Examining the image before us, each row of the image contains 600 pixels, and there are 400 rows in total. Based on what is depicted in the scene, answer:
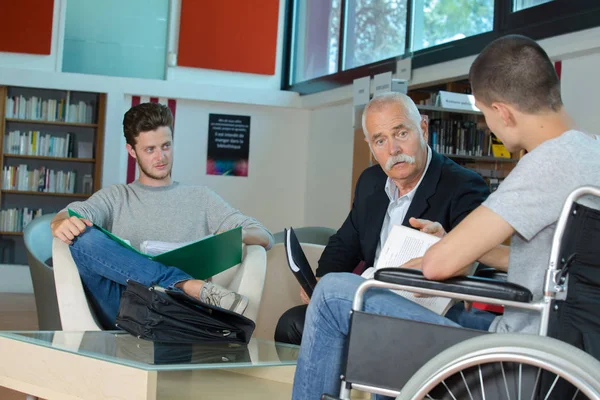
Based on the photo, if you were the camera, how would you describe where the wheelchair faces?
facing away from the viewer and to the left of the viewer

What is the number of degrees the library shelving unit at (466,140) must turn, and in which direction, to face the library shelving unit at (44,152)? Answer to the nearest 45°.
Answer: approximately 45° to its right

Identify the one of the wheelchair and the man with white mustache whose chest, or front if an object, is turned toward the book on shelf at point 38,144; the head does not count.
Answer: the wheelchair

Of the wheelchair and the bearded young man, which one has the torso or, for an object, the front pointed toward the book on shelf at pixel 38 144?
the wheelchair

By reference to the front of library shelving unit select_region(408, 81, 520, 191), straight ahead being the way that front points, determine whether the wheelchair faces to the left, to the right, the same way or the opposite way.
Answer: to the right

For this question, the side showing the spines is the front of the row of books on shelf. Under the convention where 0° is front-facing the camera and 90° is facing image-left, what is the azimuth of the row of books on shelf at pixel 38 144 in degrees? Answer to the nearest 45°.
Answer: approximately 0°

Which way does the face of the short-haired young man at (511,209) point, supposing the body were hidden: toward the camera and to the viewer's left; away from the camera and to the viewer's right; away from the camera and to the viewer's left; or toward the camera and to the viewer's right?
away from the camera and to the viewer's left

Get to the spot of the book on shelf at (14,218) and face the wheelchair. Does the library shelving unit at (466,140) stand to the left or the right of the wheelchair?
left
